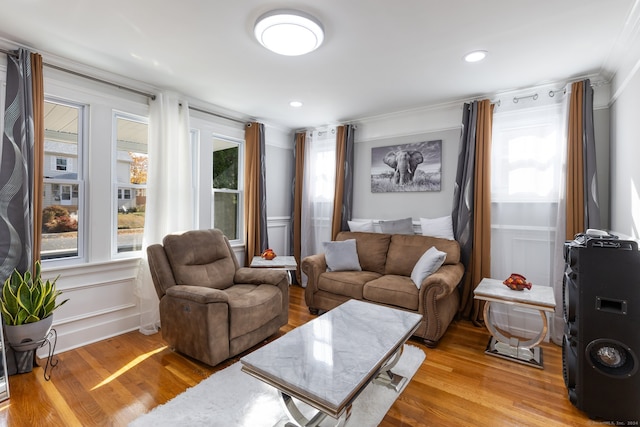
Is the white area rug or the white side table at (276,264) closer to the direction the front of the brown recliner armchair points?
the white area rug

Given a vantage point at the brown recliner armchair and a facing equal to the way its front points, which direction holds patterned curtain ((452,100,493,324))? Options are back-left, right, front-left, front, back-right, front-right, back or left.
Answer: front-left

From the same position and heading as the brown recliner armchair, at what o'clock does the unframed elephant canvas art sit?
The unframed elephant canvas art is roughly at 10 o'clock from the brown recliner armchair.

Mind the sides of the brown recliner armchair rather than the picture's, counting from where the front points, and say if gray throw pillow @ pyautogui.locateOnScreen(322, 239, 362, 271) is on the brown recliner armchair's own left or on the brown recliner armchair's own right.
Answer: on the brown recliner armchair's own left

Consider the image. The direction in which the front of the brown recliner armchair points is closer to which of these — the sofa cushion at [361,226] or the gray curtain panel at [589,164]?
the gray curtain panel

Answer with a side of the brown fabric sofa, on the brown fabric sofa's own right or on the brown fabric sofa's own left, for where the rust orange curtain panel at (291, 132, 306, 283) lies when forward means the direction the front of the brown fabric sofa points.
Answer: on the brown fabric sofa's own right

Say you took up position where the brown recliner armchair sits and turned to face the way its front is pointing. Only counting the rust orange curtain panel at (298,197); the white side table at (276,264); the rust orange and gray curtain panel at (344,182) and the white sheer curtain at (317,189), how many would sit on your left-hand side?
4

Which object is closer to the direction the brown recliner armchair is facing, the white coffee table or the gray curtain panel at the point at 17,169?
the white coffee table

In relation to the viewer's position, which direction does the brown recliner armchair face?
facing the viewer and to the right of the viewer

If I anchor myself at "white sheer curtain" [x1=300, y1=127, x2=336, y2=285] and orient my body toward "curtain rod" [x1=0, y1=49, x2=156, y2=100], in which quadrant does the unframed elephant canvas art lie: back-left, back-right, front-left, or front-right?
back-left

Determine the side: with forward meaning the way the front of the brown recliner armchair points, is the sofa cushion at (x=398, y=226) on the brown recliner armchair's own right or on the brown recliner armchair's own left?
on the brown recliner armchair's own left

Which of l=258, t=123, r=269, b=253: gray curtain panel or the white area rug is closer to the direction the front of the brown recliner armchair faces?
the white area rug

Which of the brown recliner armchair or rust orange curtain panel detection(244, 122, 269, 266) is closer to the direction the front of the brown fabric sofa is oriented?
the brown recliner armchair

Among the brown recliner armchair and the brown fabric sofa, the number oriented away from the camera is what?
0

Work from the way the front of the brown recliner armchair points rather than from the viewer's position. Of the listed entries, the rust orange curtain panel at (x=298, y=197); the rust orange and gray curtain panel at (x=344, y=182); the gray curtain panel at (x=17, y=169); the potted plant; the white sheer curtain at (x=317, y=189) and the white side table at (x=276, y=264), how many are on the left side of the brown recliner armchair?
4

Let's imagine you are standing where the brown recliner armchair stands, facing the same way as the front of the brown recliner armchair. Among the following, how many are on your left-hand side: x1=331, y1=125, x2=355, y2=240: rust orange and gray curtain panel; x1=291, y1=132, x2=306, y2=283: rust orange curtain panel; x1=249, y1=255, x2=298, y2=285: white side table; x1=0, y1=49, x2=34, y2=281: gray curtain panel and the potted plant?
3

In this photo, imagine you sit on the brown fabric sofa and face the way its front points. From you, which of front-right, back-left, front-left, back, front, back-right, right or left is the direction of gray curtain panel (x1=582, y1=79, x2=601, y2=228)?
back-left

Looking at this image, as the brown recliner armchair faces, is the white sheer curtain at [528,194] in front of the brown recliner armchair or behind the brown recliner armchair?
in front

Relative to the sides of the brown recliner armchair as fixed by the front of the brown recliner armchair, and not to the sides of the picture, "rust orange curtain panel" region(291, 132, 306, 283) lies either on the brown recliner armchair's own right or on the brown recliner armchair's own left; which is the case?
on the brown recliner armchair's own left

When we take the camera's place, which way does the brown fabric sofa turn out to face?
facing the viewer and to the left of the viewer
